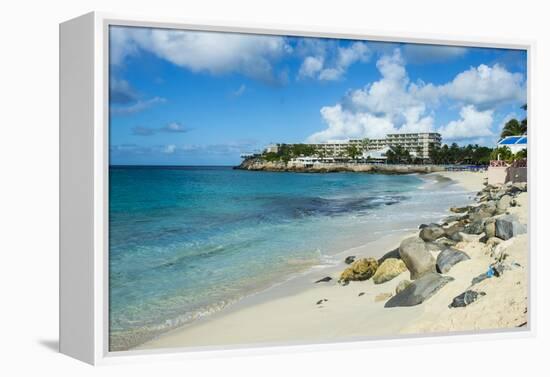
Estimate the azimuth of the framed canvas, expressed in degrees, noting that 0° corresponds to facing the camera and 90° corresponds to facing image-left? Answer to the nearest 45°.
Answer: approximately 315°
